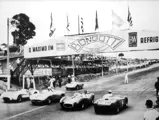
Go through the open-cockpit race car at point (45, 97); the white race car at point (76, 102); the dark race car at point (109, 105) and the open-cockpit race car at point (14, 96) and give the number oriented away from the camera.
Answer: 0

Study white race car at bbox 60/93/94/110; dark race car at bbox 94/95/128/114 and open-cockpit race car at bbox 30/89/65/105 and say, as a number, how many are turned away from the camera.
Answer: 0

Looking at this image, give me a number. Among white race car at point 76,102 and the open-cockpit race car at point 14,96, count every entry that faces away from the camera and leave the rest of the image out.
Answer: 0

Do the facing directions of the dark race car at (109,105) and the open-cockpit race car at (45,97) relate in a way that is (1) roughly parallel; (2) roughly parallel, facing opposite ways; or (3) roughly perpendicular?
roughly parallel
